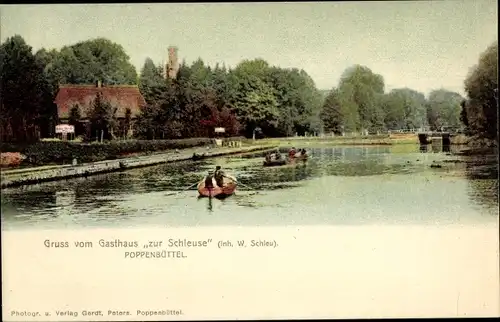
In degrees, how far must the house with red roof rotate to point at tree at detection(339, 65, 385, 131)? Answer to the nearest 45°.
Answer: approximately 90° to its left

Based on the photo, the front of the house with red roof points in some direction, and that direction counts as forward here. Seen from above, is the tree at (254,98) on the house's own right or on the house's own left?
on the house's own left

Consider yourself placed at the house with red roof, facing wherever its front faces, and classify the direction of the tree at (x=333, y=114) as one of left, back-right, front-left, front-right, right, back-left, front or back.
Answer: left

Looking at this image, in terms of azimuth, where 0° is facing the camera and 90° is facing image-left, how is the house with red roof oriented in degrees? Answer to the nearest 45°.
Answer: approximately 0°
